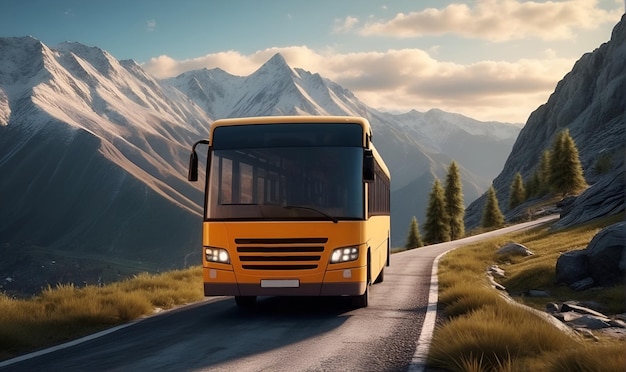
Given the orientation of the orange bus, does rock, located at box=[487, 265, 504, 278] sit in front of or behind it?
behind

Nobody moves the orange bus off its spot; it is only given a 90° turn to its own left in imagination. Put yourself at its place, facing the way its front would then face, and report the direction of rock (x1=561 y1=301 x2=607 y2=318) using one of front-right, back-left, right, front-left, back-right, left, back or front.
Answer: front

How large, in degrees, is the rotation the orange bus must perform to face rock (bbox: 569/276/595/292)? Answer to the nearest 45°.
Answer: approximately 135° to its left

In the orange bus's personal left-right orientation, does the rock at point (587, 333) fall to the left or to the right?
on its left

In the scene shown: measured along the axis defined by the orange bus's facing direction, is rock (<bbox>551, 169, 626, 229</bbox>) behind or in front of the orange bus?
behind

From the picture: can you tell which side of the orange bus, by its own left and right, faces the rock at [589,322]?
left

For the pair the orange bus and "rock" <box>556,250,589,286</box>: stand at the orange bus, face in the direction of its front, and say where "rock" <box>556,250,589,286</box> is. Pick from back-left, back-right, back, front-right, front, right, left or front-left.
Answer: back-left

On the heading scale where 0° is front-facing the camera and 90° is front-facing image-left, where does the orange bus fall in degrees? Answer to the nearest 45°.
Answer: approximately 0°

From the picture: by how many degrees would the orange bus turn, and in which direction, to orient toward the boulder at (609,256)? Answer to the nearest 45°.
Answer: approximately 135° to its left

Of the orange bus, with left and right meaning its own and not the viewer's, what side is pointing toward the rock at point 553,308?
left

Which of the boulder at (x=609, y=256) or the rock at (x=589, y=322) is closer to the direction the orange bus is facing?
the rock
